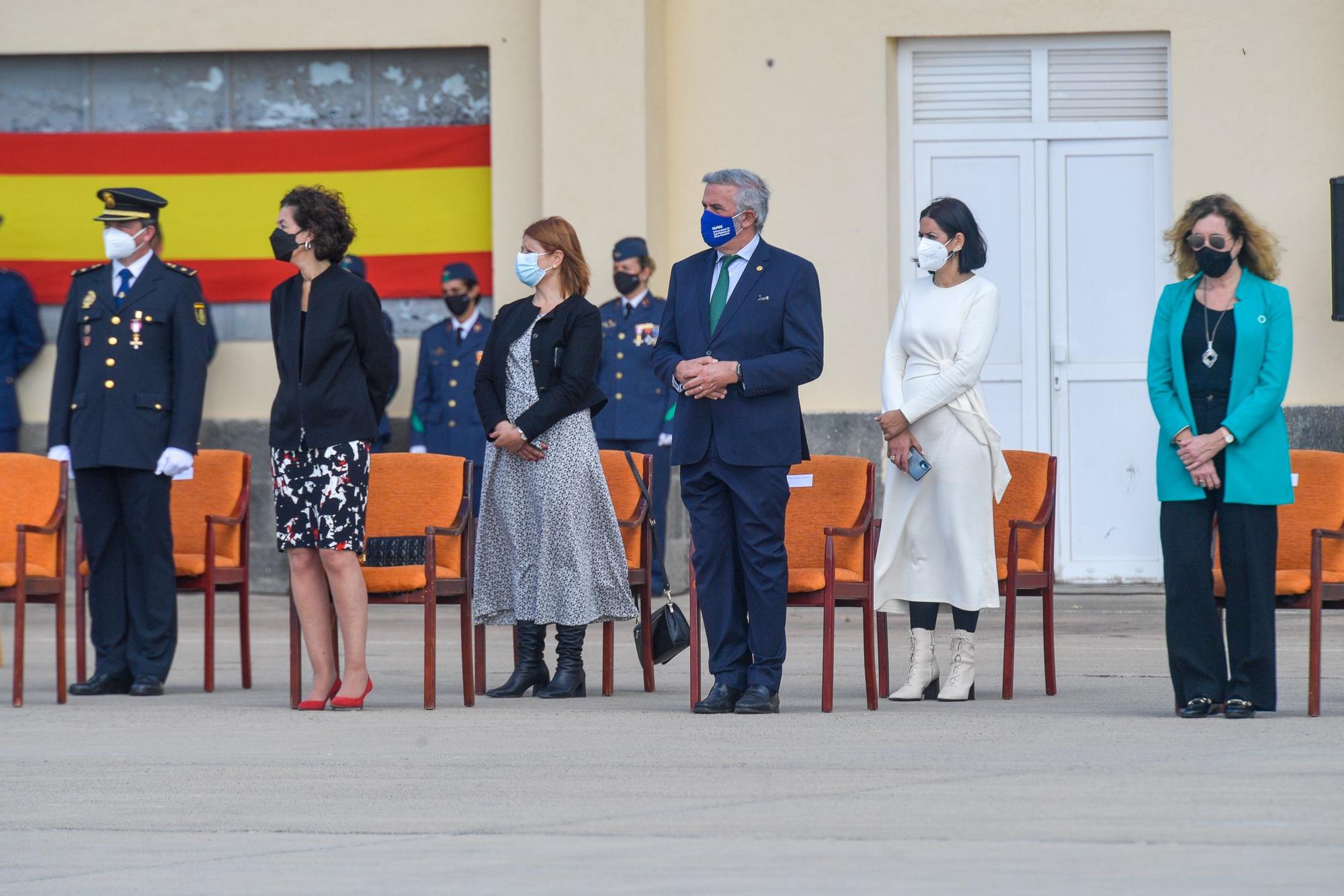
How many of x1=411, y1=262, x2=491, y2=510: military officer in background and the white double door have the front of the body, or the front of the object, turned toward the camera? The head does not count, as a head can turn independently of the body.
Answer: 2

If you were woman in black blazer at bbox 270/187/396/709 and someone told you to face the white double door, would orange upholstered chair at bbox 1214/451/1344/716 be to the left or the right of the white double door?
right

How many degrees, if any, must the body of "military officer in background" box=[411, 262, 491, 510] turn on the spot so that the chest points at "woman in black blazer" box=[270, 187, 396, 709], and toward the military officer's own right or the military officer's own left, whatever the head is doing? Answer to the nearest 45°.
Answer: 0° — they already face them

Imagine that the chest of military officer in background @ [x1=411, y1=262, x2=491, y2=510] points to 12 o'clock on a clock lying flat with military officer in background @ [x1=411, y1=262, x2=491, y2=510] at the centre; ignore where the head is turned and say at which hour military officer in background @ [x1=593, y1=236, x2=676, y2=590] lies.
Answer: military officer in background @ [x1=593, y1=236, x2=676, y2=590] is roughly at 10 o'clock from military officer in background @ [x1=411, y1=262, x2=491, y2=510].

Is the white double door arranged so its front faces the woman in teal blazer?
yes
